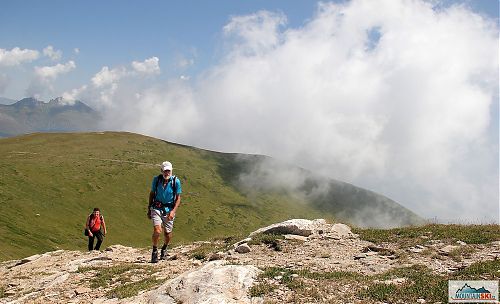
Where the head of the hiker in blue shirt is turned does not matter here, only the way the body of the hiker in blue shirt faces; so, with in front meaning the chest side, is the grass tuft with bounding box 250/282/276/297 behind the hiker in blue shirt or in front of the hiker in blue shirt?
in front

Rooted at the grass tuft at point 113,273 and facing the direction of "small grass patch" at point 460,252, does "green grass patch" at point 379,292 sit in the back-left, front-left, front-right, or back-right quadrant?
front-right

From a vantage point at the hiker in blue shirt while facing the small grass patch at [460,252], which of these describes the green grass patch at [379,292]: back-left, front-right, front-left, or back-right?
front-right

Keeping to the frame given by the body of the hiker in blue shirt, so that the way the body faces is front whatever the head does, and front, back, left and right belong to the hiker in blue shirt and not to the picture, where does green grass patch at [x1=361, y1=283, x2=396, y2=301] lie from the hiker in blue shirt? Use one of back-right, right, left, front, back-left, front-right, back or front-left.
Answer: front-left

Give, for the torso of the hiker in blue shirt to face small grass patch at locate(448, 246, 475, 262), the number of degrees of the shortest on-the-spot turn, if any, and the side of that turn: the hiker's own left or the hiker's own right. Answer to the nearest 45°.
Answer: approximately 90° to the hiker's own left

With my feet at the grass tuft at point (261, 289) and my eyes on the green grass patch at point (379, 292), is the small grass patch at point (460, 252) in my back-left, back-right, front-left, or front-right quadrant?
front-left

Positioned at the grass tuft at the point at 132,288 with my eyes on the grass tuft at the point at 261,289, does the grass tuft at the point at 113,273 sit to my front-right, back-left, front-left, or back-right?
back-left

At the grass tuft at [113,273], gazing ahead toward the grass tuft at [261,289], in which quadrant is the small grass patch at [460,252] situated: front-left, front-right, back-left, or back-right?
front-left

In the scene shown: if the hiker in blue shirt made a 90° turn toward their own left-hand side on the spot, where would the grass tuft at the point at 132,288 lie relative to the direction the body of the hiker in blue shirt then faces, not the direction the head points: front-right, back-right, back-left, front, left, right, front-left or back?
right

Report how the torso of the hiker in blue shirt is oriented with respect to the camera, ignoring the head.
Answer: toward the camera
